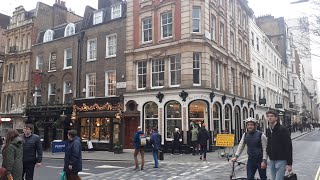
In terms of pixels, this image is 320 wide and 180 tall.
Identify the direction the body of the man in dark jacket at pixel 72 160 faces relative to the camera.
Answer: to the viewer's left

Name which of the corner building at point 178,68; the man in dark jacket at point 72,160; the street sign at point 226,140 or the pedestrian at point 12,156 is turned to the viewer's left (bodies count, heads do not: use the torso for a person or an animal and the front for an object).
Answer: the man in dark jacket

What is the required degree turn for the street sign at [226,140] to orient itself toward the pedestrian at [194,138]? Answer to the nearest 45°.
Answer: approximately 135° to its right

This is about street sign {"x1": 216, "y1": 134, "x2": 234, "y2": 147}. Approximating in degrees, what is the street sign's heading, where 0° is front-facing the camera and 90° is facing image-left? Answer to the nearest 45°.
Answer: approximately 0°

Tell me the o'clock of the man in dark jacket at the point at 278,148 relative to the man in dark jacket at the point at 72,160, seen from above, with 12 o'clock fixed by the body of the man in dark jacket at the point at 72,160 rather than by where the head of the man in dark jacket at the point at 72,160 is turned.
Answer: the man in dark jacket at the point at 278,148 is roughly at 7 o'clock from the man in dark jacket at the point at 72,160.
